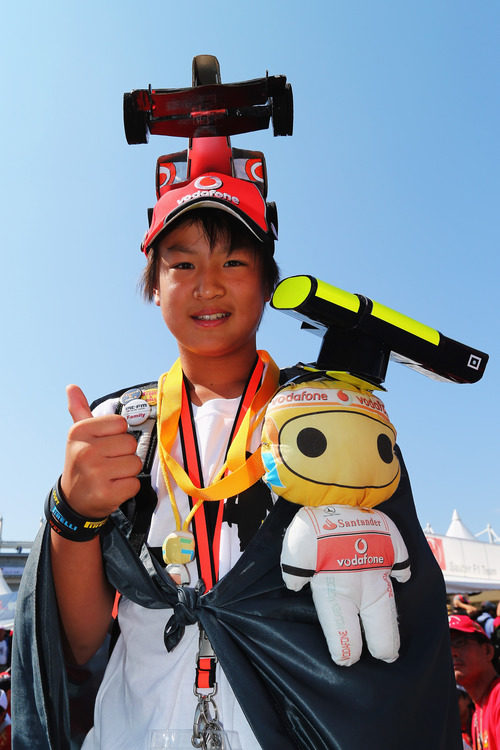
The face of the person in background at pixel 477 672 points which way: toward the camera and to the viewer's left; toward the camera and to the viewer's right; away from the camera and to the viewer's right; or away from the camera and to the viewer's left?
toward the camera and to the viewer's left

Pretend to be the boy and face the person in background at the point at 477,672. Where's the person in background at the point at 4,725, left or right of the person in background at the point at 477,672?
left

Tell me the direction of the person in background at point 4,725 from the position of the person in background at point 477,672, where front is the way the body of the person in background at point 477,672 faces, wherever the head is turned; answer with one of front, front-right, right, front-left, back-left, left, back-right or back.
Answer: front-right

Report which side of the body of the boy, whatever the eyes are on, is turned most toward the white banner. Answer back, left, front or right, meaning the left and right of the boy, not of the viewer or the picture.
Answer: back

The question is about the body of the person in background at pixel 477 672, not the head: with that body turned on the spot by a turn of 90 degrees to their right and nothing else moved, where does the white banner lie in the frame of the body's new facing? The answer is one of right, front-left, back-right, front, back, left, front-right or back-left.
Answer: front-right

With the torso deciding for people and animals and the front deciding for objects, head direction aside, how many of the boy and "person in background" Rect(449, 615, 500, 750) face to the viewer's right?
0

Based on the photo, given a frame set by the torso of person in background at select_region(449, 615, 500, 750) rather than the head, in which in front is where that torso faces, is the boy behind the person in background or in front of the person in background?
in front

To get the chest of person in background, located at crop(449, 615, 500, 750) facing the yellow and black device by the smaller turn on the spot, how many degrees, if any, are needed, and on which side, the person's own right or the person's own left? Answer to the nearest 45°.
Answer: approximately 45° to the person's own left
